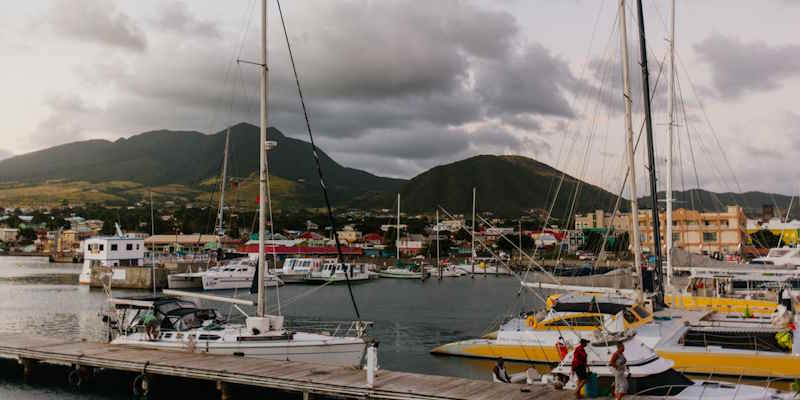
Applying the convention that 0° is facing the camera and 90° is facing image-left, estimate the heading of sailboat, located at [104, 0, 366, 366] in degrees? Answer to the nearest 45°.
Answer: approximately 270°

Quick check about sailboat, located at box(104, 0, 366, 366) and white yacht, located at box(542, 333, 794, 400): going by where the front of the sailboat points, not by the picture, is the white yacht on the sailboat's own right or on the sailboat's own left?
on the sailboat's own right

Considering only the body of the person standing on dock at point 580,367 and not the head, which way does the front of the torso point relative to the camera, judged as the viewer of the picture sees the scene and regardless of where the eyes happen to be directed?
to the viewer's right

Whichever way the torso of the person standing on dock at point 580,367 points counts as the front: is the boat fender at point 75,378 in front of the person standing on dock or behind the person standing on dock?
behind

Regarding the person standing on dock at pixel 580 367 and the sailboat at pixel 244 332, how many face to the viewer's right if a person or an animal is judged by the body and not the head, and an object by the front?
2

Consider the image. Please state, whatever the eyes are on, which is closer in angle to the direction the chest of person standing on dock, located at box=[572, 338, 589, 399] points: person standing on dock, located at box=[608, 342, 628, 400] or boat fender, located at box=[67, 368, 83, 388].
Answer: the person standing on dock
